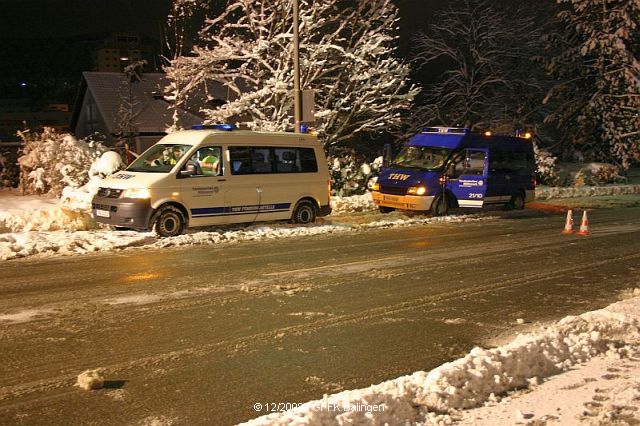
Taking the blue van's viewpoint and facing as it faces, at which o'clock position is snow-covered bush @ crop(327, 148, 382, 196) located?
The snow-covered bush is roughly at 3 o'clock from the blue van.

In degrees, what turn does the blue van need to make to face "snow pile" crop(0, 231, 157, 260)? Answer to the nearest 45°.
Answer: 0° — it already faces it

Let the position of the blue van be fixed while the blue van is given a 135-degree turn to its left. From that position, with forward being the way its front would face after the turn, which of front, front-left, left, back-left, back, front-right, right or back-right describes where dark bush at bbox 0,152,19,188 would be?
back

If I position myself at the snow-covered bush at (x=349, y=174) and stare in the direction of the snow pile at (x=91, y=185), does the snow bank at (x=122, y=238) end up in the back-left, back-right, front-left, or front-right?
front-left

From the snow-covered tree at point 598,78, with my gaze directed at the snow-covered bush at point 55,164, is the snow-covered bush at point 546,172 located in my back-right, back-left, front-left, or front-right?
front-left

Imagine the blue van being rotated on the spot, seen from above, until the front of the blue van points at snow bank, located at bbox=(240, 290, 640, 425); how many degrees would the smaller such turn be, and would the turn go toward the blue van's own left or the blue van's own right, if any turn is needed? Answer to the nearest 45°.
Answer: approximately 45° to the blue van's own left

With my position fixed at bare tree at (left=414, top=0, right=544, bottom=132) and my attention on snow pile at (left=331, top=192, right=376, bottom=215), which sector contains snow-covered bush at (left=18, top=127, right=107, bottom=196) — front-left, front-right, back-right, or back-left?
front-right

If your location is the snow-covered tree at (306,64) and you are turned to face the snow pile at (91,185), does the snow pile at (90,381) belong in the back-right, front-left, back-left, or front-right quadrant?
front-left

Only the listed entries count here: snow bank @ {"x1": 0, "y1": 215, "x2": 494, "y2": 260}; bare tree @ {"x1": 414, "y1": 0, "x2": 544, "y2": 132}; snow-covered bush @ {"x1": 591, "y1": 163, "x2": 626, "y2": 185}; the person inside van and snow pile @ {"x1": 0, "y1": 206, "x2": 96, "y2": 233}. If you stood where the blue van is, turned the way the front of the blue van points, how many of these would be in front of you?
3

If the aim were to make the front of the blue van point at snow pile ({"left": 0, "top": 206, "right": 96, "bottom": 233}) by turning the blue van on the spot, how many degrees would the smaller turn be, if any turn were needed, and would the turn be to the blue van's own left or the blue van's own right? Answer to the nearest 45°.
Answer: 0° — it already faces it

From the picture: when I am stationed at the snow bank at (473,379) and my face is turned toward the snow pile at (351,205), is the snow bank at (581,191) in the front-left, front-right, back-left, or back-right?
front-right

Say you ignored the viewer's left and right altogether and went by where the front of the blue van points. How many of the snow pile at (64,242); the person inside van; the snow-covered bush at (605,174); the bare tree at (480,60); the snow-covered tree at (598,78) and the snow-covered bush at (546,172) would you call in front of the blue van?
2

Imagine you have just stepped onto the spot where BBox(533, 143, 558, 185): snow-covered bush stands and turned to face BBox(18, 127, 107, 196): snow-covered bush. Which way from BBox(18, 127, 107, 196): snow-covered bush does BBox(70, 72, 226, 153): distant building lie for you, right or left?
right

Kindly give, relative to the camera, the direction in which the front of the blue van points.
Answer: facing the viewer and to the left of the viewer

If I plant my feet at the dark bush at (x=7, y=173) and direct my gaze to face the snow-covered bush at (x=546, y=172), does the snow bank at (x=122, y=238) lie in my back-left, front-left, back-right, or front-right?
front-right

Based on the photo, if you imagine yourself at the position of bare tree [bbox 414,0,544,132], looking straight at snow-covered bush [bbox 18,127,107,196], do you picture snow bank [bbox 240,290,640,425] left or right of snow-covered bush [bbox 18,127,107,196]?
left

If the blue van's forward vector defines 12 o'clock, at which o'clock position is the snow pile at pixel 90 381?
The snow pile is roughly at 11 o'clock from the blue van.
